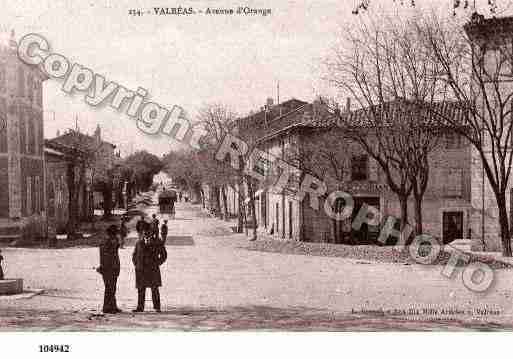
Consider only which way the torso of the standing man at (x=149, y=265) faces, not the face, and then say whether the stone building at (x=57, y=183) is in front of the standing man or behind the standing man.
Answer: behind

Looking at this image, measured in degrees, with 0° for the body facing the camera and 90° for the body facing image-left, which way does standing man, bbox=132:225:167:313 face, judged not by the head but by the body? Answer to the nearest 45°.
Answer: approximately 0°

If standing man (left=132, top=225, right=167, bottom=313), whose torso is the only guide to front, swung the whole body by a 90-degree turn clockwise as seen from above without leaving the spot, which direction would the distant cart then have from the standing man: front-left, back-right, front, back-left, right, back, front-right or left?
right

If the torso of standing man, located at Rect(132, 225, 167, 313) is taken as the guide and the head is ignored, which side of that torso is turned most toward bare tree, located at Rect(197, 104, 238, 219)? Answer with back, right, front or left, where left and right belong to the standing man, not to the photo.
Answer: back
